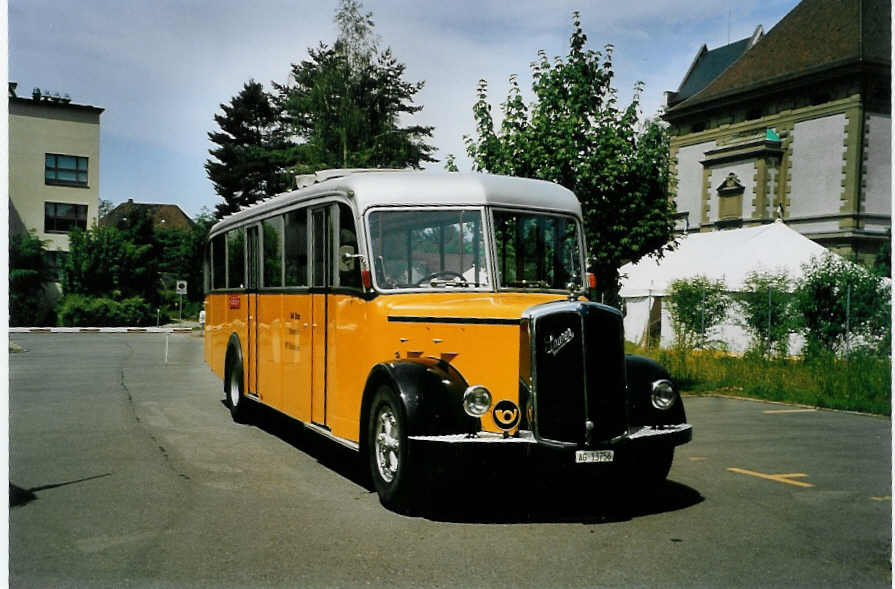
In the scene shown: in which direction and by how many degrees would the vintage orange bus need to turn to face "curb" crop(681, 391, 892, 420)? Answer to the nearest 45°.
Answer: approximately 90° to its left

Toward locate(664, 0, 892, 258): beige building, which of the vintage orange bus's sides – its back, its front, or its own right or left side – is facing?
left

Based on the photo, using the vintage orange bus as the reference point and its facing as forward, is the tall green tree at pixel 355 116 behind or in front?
behind

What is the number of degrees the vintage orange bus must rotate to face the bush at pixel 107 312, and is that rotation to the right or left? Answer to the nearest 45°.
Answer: approximately 180°

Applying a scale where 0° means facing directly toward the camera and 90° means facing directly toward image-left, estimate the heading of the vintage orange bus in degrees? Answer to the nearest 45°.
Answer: approximately 315°

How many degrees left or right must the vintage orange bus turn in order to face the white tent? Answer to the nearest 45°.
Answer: approximately 90° to its left

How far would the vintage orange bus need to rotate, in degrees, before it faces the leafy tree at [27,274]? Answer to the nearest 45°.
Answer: approximately 180°

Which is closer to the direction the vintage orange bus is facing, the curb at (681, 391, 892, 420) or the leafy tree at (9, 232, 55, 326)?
the curb
